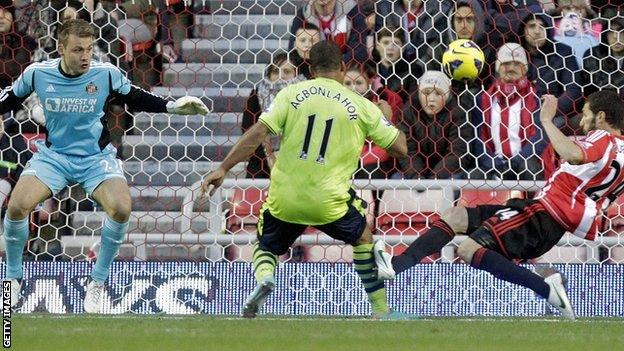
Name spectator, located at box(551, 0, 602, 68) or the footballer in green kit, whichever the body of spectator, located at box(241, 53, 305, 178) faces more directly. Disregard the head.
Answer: the footballer in green kit

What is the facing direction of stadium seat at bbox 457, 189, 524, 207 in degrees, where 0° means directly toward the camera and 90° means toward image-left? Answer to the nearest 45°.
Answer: approximately 0°

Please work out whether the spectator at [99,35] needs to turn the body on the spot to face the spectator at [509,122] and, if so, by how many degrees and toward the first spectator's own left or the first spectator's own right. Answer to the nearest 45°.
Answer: approximately 45° to the first spectator's own left

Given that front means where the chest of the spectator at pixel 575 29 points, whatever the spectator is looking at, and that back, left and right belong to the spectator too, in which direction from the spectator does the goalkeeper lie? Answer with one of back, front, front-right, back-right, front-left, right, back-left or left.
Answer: front-right

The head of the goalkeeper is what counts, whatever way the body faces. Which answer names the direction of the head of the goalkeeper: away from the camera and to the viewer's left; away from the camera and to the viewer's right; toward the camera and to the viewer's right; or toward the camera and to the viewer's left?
toward the camera and to the viewer's right
